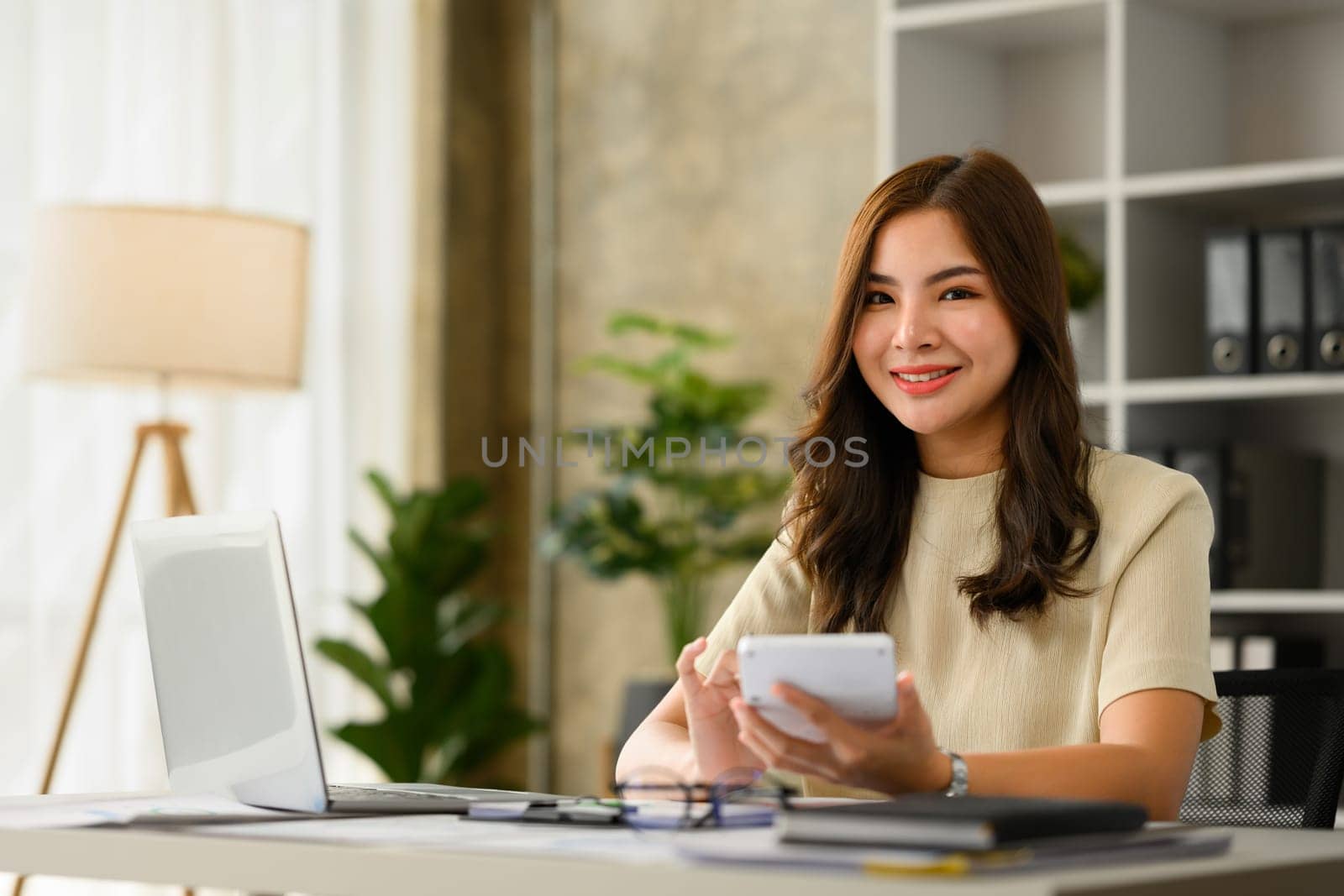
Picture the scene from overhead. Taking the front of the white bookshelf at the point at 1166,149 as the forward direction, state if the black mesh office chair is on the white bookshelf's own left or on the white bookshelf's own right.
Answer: on the white bookshelf's own left

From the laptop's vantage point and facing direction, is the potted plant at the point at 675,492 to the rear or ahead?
ahead

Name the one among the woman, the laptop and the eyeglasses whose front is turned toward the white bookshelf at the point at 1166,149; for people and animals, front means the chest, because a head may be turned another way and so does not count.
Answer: the laptop

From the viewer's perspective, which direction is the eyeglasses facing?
toward the camera

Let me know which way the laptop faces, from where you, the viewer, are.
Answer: facing away from the viewer and to the right of the viewer

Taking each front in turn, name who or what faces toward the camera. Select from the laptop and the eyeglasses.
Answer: the eyeglasses

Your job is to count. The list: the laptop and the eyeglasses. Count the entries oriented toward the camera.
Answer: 1

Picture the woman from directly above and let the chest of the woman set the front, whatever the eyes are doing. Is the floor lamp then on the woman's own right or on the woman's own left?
on the woman's own right

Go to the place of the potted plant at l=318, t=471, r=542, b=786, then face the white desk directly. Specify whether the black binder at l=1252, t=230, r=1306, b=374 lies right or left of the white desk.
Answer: left

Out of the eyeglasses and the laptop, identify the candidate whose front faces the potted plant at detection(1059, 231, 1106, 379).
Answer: the laptop

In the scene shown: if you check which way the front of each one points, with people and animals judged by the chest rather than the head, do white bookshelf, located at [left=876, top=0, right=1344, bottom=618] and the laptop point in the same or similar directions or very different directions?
very different directions

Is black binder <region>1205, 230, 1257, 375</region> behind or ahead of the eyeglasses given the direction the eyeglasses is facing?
behind

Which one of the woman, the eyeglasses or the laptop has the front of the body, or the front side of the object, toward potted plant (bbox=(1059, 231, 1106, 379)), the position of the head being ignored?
the laptop

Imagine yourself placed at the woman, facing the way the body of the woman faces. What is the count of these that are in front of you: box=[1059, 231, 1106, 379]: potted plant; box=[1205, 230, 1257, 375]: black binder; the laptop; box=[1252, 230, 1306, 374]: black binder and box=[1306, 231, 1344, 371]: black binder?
1

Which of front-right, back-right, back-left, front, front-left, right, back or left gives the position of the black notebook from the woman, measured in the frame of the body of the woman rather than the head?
front-left

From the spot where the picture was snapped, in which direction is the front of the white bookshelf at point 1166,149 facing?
facing the viewer and to the left of the viewer

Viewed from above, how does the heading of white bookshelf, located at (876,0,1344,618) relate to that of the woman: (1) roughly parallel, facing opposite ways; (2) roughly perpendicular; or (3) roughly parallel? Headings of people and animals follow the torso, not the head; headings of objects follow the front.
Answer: roughly parallel

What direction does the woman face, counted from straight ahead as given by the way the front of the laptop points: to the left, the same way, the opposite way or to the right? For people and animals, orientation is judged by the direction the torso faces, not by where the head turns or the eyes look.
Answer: the opposite way
